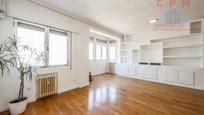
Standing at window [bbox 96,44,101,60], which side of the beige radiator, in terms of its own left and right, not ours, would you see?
left

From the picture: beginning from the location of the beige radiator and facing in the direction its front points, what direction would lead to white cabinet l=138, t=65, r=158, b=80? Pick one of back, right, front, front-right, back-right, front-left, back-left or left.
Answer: front-left

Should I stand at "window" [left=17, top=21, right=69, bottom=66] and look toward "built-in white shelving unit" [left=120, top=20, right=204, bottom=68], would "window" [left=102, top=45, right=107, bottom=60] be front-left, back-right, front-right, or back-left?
front-left

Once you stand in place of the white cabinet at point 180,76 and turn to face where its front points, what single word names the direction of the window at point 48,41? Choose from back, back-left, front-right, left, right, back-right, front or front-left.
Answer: front

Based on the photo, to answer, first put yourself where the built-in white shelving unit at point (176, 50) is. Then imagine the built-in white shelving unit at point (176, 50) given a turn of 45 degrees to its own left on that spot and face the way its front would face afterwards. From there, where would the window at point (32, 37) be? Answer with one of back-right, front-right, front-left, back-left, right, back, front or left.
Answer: front-right

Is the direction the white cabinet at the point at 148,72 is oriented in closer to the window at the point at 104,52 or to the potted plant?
the potted plant

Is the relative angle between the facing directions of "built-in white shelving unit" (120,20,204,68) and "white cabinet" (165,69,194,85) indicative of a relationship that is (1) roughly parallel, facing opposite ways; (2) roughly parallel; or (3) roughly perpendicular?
roughly parallel

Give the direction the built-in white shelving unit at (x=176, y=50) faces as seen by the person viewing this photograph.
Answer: facing the viewer and to the left of the viewer

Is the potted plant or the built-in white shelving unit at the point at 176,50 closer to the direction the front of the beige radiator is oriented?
the built-in white shelving unit

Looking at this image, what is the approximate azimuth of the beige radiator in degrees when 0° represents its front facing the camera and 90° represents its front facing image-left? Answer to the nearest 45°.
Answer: approximately 315°

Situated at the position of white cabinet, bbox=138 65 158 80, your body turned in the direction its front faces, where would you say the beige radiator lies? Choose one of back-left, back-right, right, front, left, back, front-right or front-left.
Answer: front

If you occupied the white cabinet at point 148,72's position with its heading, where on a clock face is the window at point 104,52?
The window is roughly at 2 o'clock from the white cabinet.

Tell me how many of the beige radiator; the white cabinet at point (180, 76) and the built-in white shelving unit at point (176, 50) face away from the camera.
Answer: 0

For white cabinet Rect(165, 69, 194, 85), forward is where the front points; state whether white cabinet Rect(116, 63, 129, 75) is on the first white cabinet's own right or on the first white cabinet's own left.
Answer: on the first white cabinet's own right
